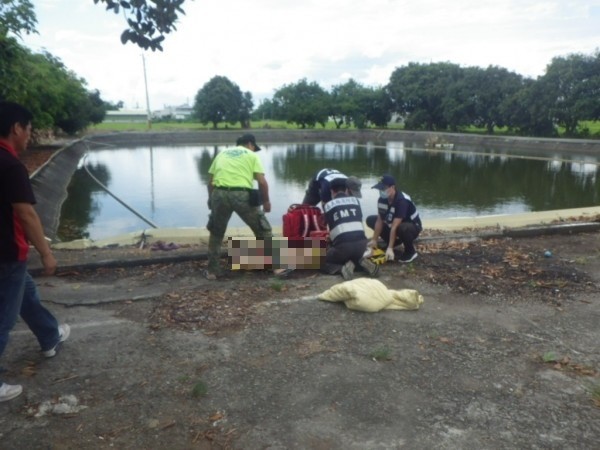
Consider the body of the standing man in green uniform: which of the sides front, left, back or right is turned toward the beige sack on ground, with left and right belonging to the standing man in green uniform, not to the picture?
right

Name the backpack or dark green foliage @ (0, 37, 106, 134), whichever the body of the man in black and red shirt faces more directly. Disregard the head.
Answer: the backpack

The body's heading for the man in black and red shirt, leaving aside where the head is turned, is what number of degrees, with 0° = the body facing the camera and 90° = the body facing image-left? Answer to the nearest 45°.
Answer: approximately 270°

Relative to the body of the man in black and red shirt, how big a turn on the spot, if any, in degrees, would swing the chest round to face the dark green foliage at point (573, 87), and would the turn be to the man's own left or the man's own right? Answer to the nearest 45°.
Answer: approximately 45° to the man's own left

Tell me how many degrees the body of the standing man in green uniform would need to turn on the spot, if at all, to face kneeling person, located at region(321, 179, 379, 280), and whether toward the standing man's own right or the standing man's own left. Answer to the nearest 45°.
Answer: approximately 45° to the standing man's own right

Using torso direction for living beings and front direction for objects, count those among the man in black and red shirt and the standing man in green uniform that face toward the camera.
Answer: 0

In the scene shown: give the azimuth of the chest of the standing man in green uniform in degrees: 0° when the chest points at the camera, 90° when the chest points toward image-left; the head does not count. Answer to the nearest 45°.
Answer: approximately 225°

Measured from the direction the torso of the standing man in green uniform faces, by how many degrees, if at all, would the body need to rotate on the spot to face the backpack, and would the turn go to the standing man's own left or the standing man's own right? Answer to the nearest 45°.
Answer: approximately 45° to the standing man's own right

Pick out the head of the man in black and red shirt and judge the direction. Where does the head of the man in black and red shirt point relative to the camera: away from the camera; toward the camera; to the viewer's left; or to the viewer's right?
to the viewer's right

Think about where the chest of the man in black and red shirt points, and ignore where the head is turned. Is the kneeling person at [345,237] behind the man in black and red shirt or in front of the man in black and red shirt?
in front

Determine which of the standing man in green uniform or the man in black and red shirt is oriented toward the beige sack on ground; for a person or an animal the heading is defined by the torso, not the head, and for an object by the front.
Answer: the man in black and red shirt
